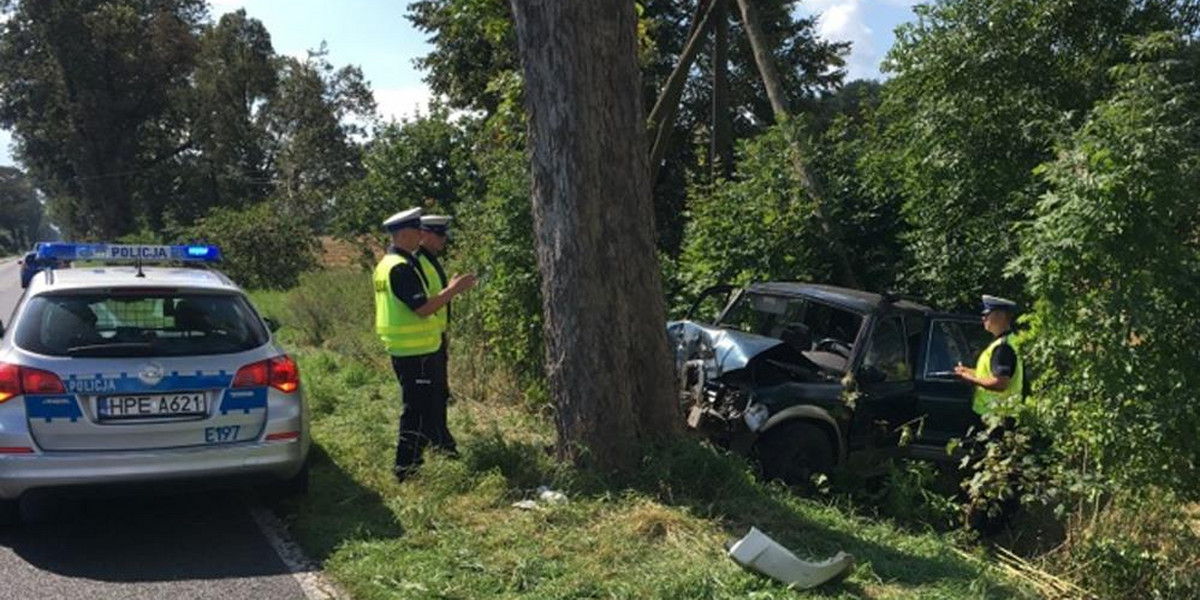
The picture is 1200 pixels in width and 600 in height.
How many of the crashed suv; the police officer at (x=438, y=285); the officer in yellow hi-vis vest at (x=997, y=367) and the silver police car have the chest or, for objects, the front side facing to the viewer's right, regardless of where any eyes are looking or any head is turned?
1

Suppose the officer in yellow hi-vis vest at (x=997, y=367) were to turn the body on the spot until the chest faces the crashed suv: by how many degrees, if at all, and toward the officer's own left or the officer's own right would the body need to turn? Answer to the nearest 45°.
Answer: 0° — they already face it

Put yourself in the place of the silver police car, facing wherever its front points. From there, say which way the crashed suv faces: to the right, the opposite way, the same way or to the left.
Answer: to the left

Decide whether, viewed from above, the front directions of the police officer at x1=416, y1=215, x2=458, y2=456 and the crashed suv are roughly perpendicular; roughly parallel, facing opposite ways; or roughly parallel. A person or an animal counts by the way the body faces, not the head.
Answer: roughly parallel, facing opposite ways

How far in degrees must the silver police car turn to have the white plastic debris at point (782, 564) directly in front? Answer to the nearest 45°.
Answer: approximately 135° to its right

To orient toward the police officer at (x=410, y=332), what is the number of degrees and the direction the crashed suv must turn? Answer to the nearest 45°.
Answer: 0° — it already faces them

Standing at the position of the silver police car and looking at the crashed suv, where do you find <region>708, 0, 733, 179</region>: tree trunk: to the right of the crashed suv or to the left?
left

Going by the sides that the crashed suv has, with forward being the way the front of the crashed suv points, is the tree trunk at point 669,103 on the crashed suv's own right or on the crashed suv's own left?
on the crashed suv's own right

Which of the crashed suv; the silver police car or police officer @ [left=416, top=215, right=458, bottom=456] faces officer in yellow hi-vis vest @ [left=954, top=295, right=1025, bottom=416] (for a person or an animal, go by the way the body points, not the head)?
the police officer

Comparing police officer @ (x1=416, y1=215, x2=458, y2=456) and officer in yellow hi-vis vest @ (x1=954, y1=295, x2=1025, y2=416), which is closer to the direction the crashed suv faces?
the police officer

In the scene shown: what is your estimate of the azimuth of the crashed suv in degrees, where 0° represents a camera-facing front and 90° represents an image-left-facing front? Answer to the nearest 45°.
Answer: approximately 45°

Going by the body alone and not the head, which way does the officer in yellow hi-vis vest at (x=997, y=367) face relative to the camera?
to the viewer's left

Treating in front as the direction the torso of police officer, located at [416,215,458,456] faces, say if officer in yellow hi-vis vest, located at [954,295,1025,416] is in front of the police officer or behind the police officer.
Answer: in front

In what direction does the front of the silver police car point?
away from the camera

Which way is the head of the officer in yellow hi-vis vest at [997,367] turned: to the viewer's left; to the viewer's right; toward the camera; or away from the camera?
to the viewer's left

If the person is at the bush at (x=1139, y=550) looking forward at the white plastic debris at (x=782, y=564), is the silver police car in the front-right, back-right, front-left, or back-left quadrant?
front-right

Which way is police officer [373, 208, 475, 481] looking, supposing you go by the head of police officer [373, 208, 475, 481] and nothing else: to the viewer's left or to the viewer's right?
to the viewer's right

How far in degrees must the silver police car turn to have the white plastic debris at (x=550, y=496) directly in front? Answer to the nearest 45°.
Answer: approximately 90° to its right

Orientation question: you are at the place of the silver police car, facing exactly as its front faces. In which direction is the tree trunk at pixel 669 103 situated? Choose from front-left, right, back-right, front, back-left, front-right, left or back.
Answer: front-right
